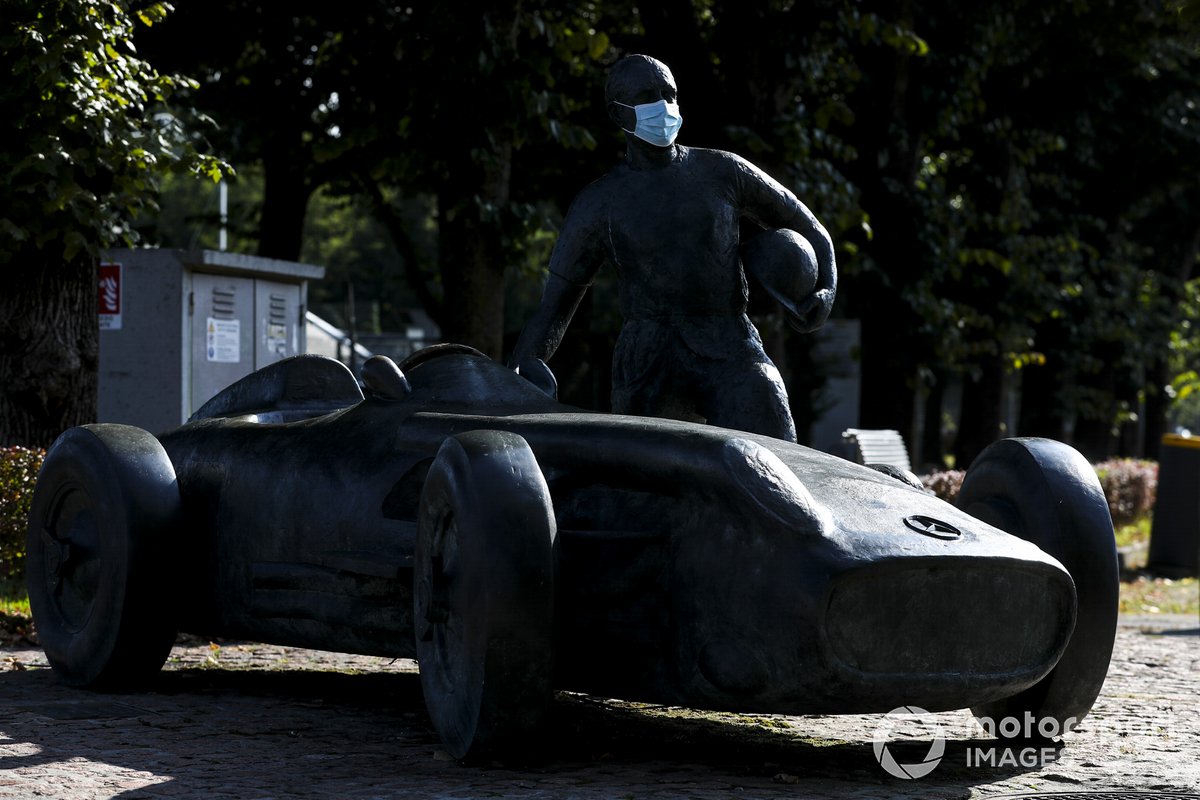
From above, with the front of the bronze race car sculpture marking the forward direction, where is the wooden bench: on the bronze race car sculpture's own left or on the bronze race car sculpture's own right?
on the bronze race car sculpture's own left

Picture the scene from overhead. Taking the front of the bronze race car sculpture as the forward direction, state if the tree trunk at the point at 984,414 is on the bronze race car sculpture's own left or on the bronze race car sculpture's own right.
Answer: on the bronze race car sculpture's own left

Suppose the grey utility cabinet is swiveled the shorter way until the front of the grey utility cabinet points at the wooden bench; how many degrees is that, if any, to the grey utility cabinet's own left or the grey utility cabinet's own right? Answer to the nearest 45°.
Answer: approximately 45° to the grey utility cabinet's own left

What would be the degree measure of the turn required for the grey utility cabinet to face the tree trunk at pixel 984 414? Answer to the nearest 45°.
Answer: approximately 90° to its left

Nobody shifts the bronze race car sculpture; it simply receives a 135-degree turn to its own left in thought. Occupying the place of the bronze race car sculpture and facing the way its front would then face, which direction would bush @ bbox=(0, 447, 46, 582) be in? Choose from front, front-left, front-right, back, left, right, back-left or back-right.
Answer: front-left

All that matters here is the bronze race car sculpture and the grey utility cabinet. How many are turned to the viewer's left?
0

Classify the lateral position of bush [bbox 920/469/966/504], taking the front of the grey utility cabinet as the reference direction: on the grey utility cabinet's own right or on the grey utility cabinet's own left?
on the grey utility cabinet's own left

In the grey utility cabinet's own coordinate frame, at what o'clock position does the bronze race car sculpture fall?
The bronze race car sculpture is roughly at 1 o'clock from the grey utility cabinet.

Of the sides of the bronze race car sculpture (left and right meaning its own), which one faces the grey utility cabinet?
back

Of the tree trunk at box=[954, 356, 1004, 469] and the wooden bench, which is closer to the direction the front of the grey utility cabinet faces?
the wooden bench

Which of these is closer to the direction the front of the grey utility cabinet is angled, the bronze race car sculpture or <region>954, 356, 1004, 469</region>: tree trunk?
the bronze race car sculpture

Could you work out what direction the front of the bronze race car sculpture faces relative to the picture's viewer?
facing the viewer and to the right of the viewer
